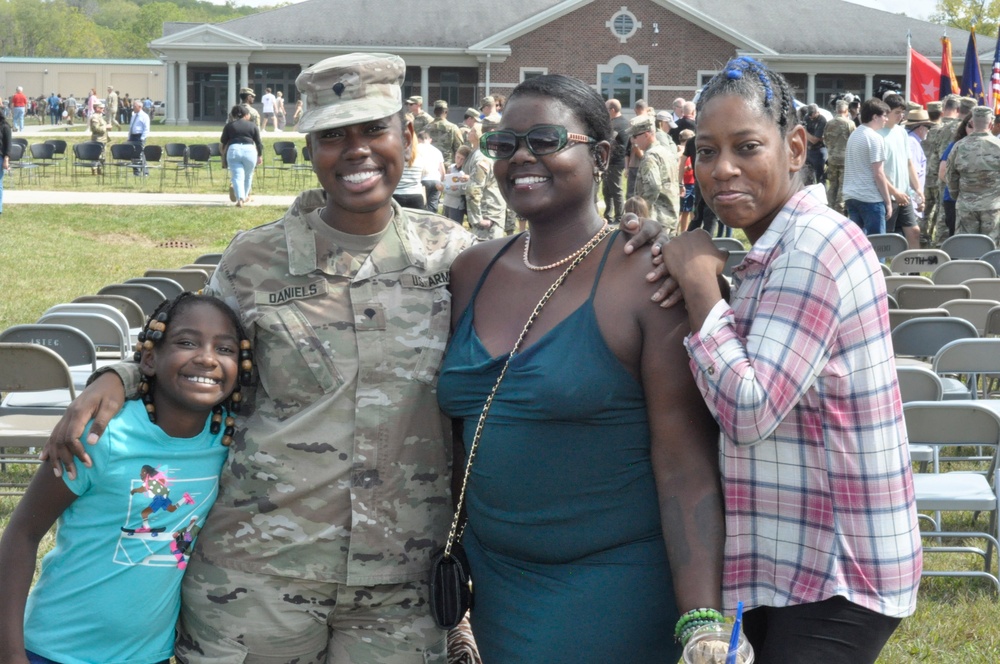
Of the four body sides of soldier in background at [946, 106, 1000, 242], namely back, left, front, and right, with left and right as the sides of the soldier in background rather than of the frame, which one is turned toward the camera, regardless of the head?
back

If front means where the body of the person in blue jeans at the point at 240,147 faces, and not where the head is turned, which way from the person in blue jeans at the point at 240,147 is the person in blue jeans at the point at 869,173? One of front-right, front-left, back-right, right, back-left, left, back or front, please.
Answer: back-right

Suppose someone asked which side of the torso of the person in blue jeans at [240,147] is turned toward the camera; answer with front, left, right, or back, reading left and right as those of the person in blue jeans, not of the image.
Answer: back

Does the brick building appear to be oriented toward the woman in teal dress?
yes

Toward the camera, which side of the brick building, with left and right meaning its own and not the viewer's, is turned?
front

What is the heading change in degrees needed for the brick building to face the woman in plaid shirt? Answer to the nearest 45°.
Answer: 0° — it already faces them

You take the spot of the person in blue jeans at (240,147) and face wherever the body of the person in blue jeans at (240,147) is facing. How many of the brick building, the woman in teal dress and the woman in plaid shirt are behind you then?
2

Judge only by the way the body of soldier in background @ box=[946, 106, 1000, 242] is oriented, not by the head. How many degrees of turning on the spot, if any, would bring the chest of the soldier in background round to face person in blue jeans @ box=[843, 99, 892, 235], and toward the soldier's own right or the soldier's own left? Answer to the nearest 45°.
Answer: approximately 135° to the soldier's own left

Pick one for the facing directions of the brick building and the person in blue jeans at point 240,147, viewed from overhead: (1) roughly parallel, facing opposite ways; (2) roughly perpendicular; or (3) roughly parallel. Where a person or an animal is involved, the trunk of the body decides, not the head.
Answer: roughly parallel, facing opposite ways

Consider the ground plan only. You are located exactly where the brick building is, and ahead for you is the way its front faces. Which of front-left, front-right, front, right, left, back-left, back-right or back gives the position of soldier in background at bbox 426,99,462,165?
front
